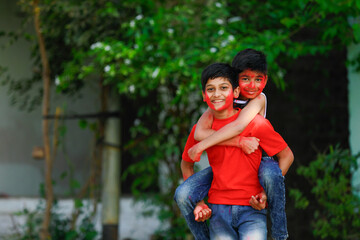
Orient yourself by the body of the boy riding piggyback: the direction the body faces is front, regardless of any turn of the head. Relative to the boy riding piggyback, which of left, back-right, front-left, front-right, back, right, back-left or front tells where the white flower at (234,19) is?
back

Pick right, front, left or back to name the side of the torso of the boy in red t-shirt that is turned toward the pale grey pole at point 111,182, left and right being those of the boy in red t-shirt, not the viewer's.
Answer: back

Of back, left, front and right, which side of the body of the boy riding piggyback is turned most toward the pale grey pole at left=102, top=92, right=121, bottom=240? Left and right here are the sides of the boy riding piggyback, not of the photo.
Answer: back

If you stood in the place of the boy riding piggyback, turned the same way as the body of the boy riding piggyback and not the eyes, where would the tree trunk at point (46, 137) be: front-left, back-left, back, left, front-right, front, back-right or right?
back-right

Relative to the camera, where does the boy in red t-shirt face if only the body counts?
toward the camera

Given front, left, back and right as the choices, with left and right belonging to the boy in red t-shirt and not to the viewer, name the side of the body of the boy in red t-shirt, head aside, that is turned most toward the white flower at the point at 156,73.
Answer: back

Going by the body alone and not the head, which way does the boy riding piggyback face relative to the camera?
toward the camera

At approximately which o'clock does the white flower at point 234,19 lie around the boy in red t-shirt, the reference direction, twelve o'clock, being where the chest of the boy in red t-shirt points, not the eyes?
The white flower is roughly at 6 o'clock from the boy in red t-shirt.
